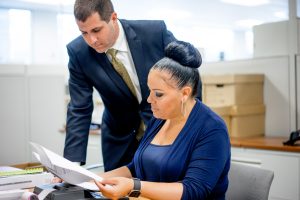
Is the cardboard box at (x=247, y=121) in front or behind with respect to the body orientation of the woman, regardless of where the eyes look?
behind

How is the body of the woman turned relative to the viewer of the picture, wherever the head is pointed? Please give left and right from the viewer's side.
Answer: facing the viewer and to the left of the viewer

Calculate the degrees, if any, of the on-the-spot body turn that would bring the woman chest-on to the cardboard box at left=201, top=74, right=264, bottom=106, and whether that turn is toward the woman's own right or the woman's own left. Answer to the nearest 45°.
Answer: approximately 135° to the woman's own right

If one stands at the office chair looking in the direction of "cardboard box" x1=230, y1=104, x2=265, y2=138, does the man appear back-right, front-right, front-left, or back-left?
front-left

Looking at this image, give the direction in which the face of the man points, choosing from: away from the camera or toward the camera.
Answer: toward the camera

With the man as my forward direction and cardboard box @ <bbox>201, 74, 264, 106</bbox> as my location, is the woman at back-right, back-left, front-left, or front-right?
front-left
